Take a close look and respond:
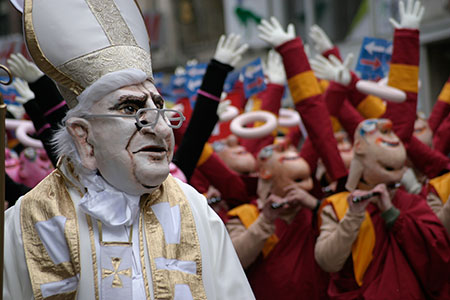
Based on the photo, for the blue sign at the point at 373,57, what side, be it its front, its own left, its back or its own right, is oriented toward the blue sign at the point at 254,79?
right

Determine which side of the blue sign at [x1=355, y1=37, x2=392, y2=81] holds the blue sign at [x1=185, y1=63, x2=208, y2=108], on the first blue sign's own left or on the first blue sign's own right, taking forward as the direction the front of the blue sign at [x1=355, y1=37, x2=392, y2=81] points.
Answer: on the first blue sign's own right

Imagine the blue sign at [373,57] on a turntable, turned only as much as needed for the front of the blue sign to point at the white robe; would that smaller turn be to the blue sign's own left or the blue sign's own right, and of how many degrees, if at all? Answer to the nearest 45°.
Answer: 0° — it already faces it

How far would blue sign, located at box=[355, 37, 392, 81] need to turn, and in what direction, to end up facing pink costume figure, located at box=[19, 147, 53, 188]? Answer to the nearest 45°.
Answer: approximately 45° to its right

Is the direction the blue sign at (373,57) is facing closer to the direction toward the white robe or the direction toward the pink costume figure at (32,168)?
the white robe

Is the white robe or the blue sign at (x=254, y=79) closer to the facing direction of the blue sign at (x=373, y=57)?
the white robe

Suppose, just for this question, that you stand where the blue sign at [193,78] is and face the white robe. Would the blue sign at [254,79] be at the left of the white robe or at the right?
left

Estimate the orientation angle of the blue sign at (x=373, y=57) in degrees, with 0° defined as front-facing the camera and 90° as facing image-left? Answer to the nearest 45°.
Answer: approximately 0°

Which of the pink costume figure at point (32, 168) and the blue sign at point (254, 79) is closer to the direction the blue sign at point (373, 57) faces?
the pink costume figure
